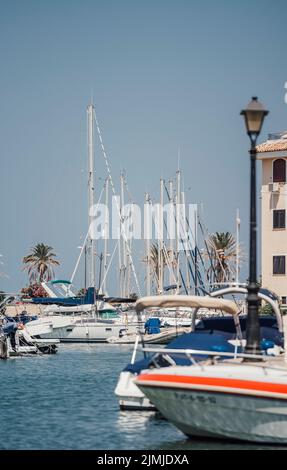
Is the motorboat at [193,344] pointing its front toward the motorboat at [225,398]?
no

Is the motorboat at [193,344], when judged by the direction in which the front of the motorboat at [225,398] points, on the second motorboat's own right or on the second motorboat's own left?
on the second motorboat's own right

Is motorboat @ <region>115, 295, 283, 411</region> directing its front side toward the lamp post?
no

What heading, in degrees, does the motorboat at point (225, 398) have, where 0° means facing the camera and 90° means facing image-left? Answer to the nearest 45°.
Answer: approximately 90°
